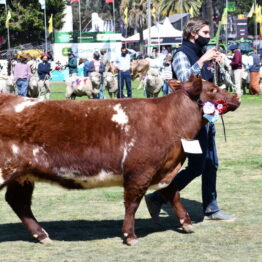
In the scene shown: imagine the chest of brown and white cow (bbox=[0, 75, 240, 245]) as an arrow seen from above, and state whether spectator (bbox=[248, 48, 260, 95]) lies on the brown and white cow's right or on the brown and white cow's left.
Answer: on the brown and white cow's left

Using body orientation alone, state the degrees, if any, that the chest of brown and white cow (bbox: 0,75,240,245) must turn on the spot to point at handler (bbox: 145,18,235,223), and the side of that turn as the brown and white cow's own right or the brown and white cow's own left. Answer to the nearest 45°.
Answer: approximately 45° to the brown and white cow's own left

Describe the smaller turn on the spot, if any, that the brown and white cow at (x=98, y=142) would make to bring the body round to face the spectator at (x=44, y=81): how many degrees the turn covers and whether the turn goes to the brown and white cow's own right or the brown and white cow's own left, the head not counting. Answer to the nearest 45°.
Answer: approximately 90° to the brown and white cow's own left

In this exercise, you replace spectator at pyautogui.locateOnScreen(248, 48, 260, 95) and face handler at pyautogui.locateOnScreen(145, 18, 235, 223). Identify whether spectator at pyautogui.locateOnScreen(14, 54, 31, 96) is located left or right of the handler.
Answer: right

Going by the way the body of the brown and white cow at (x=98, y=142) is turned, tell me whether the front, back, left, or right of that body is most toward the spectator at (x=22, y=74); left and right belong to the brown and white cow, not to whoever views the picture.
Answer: left

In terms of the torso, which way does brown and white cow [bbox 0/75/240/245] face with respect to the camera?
to the viewer's right
